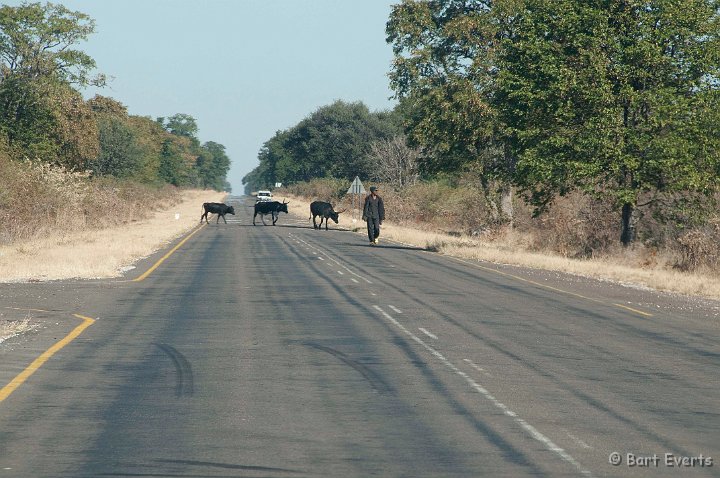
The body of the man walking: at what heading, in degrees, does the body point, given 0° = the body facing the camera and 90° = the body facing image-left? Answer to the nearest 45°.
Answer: approximately 0°

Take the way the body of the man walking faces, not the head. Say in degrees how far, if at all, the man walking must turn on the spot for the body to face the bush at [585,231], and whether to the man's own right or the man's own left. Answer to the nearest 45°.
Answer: approximately 90° to the man's own left

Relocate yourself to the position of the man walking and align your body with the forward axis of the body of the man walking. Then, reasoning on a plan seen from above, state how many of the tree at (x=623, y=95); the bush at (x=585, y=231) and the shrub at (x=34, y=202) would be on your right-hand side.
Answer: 1

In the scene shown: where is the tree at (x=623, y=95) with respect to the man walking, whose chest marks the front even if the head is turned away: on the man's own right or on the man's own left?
on the man's own left

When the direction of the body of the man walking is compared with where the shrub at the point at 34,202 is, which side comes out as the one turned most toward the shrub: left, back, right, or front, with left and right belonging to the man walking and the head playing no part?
right
